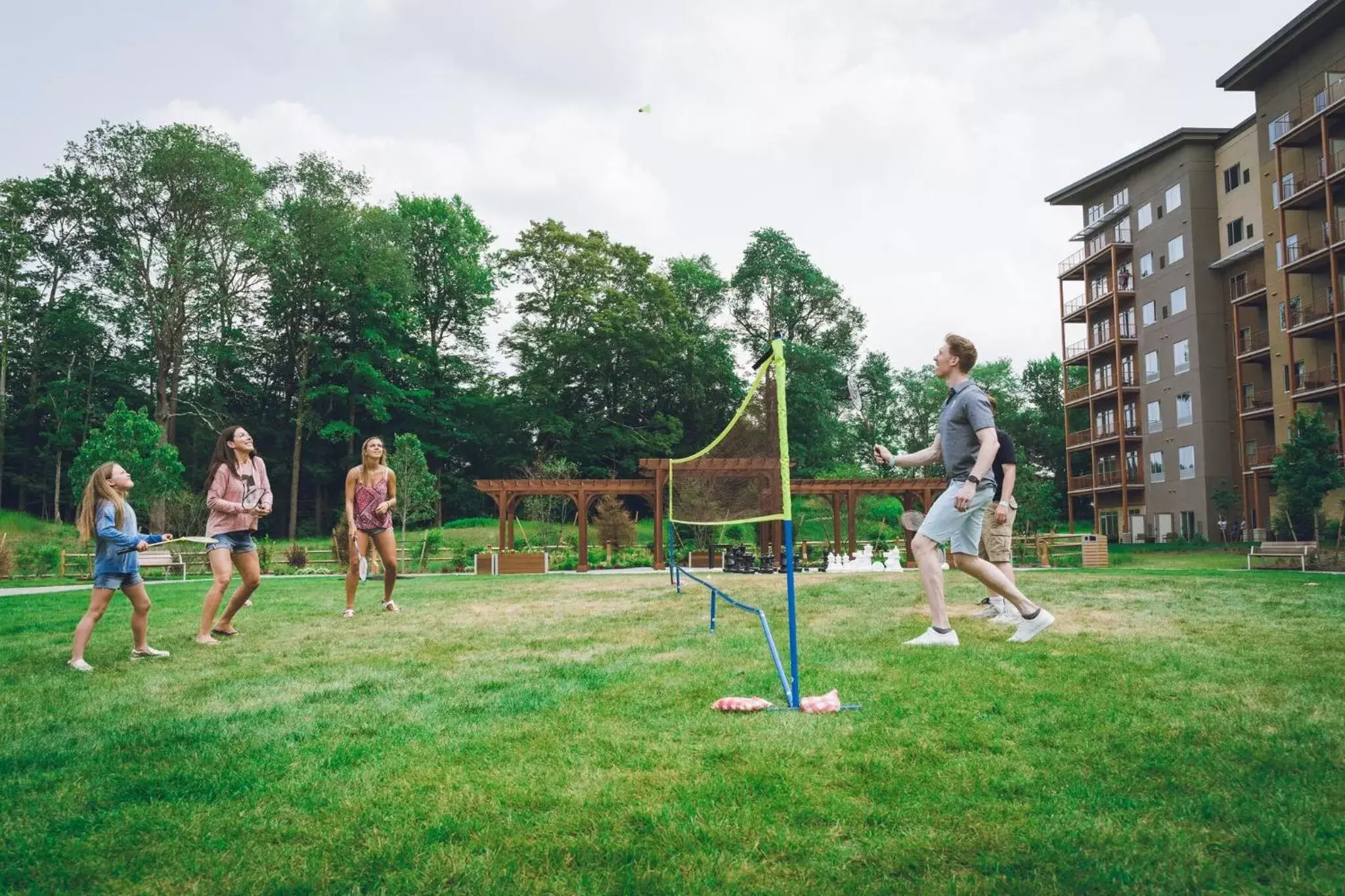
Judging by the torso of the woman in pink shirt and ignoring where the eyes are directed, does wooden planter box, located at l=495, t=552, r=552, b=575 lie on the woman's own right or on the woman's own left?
on the woman's own left

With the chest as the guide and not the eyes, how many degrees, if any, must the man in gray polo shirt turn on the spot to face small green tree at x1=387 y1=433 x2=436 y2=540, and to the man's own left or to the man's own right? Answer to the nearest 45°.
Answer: approximately 45° to the man's own right

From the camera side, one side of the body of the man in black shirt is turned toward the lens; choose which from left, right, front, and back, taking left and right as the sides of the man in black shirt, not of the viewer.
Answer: left

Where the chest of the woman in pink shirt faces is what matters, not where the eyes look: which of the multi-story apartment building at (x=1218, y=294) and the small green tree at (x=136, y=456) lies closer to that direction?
the multi-story apartment building

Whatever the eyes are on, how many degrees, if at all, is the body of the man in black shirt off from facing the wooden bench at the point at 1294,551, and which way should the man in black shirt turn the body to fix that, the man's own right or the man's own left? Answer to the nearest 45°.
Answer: approximately 90° to the man's own right

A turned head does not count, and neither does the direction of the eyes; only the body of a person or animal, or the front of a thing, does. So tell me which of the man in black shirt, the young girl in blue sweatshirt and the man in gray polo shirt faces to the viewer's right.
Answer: the young girl in blue sweatshirt

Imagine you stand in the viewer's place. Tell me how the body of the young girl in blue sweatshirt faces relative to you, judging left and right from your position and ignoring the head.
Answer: facing to the right of the viewer

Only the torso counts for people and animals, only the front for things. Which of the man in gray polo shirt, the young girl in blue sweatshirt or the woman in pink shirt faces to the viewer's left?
the man in gray polo shirt

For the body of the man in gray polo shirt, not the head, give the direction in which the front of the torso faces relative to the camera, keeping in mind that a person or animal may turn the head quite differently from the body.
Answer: to the viewer's left

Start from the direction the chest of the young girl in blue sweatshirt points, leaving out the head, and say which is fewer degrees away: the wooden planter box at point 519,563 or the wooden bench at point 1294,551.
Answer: the wooden bench

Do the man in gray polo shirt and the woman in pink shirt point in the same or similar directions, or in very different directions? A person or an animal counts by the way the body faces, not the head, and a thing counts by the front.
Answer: very different directions

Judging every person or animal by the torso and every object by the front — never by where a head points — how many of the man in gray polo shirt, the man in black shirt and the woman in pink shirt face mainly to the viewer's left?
2
